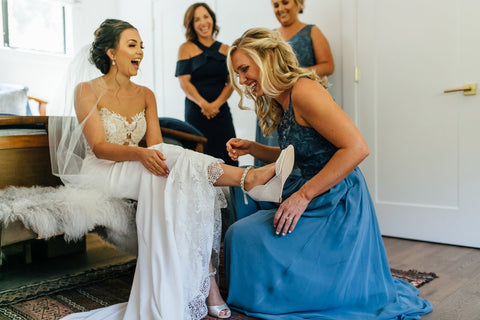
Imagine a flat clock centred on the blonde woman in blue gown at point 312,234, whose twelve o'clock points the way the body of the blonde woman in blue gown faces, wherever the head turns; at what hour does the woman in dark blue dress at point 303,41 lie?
The woman in dark blue dress is roughly at 3 o'clock from the blonde woman in blue gown.

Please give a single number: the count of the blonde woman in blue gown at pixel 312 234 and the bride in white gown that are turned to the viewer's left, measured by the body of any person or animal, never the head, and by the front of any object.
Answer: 1

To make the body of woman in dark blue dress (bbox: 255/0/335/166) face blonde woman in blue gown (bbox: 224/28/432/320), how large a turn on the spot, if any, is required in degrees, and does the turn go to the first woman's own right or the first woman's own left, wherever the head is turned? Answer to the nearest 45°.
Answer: approximately 45° to the first woman's own left

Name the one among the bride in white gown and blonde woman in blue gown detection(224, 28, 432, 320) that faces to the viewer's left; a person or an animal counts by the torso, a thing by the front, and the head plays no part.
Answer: the blonde woman in blue gown

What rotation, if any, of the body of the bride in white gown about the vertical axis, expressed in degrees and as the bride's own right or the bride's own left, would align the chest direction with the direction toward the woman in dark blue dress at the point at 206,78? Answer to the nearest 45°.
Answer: approximately 135° to the bride's own left

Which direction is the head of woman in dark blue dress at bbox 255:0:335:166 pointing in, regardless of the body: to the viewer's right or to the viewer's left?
to the viewer's left

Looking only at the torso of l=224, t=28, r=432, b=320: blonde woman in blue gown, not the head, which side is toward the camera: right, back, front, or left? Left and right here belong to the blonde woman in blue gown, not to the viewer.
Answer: left
